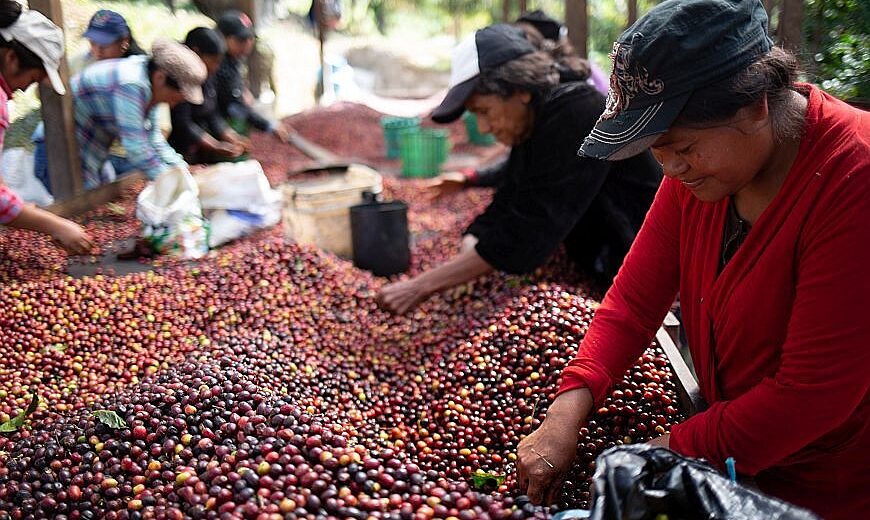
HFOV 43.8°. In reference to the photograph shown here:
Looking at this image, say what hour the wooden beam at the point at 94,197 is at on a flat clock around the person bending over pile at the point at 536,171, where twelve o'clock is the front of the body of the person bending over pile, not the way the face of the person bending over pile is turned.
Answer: The wooden beam is roughly at 1 o'clock from the person bending over pile.

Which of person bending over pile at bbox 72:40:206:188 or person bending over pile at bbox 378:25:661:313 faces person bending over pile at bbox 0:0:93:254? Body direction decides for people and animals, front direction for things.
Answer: person bending over pile at bbox 378:25:661:313

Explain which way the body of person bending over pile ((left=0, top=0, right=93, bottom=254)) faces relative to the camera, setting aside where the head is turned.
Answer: to the viewer's right

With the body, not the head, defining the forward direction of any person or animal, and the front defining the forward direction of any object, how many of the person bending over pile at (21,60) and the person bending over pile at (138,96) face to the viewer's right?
2

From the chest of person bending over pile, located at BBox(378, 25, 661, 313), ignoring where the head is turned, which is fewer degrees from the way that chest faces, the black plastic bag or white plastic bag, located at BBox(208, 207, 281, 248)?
the white plastic bag

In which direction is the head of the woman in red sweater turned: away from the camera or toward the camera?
toward the camera

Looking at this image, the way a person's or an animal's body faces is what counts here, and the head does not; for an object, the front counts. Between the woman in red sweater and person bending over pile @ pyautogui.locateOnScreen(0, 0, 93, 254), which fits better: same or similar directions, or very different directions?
very different directions

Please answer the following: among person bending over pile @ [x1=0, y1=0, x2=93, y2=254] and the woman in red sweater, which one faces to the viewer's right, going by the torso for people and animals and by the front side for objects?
the person bending over pile

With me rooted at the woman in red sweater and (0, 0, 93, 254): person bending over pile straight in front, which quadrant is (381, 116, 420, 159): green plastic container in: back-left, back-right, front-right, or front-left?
front-right

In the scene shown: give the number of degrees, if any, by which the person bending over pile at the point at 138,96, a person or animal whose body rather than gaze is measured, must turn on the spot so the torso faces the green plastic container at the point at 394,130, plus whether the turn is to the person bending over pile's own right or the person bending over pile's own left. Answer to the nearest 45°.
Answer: approximately 45° to the person bending over pile's own left

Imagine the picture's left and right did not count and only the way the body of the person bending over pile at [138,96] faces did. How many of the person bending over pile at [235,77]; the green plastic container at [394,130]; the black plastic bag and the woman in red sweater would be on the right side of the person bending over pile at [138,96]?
2

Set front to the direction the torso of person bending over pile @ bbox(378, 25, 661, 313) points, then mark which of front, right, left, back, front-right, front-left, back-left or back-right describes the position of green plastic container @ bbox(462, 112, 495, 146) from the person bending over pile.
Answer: right

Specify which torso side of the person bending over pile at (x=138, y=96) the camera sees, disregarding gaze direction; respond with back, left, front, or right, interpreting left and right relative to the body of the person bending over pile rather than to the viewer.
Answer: right

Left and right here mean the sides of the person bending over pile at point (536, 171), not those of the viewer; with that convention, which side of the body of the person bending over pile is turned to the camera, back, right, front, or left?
left

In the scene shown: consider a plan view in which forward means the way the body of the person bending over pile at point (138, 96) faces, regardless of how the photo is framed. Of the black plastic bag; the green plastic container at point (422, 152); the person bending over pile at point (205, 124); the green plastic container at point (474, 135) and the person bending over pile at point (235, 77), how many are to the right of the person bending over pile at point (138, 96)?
1

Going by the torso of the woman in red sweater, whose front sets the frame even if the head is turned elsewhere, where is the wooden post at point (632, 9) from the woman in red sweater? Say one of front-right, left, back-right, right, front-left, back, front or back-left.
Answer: back-right
